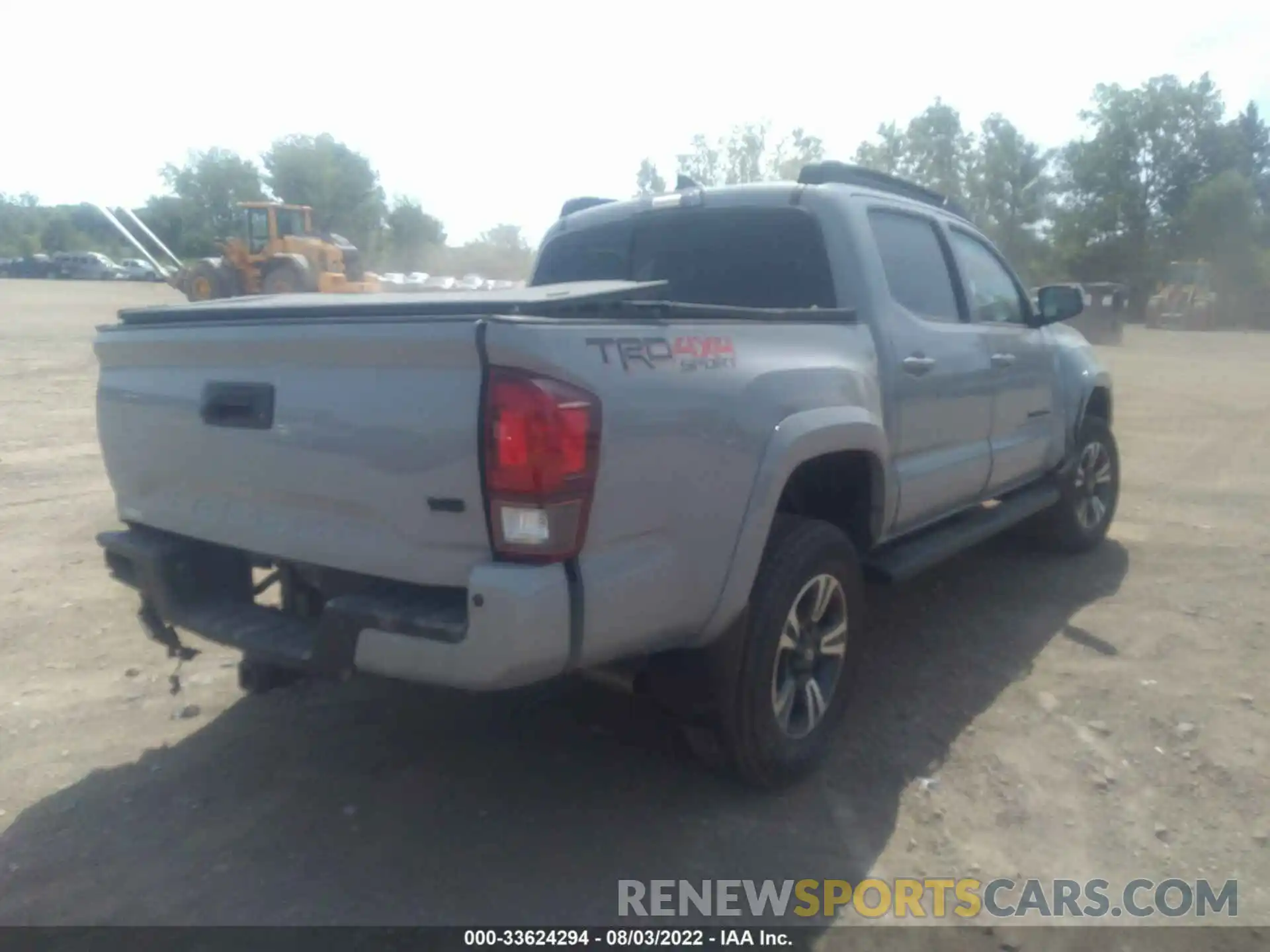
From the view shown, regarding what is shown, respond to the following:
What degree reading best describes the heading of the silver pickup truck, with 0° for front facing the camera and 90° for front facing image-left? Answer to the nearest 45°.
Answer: approximately 225°

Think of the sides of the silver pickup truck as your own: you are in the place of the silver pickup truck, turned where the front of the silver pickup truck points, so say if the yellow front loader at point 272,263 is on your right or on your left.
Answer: on your left
